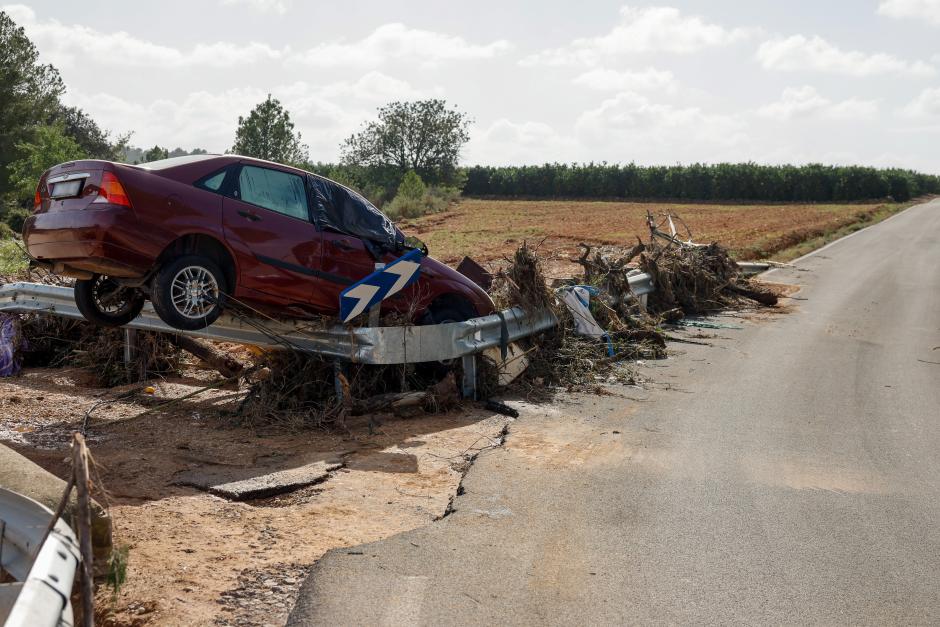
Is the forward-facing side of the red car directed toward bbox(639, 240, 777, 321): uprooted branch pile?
yes

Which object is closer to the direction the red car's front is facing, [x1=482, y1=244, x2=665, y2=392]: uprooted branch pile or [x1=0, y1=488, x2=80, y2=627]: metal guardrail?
the uprooted branch pile

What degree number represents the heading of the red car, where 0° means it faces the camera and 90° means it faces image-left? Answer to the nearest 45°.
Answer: approximately 225°

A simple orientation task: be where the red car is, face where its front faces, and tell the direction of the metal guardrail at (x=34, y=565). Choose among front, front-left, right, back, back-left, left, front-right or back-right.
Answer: back-right

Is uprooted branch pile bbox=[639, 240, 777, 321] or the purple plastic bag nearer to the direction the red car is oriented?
the uprooted branch pile
